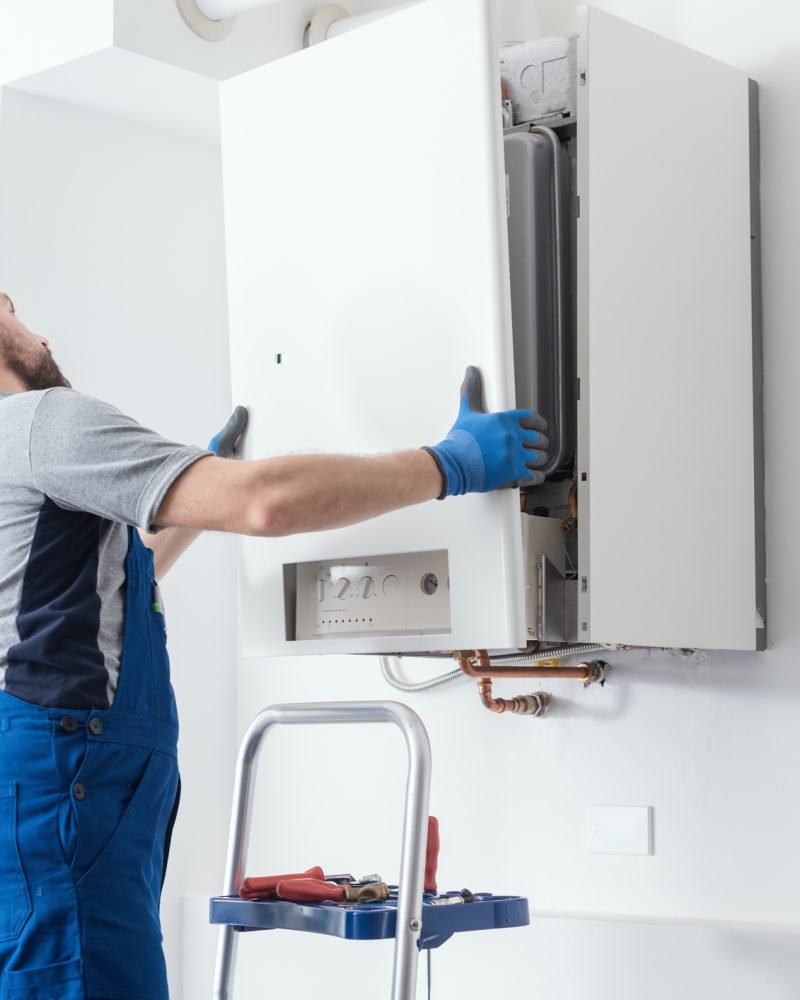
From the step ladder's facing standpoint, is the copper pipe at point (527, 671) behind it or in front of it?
behind

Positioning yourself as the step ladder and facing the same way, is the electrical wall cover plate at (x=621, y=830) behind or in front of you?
behind

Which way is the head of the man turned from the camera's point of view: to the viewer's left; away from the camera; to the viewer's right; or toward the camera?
to the viewer's right

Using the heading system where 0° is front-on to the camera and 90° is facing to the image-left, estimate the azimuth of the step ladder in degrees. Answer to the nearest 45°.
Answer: approximately 45°
